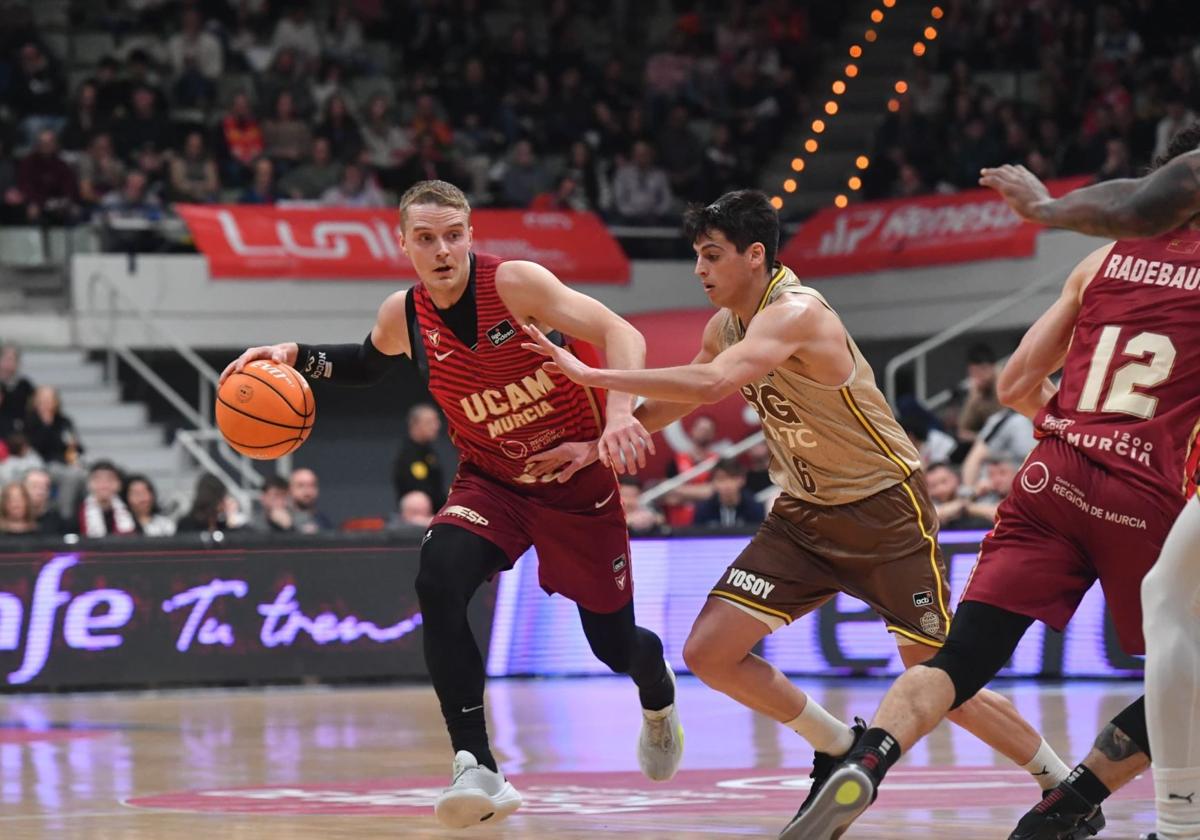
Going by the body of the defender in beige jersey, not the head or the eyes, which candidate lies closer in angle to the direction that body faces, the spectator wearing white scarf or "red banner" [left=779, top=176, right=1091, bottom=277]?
the spectator wearing white scarf

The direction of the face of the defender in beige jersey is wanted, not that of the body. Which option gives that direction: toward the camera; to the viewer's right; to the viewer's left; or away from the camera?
to the viewer's left

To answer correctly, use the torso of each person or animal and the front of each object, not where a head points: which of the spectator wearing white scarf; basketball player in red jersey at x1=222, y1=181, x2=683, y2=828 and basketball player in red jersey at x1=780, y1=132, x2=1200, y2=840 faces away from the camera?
basketball player in red jersey at x1=780, y1=132, x2=1200, y2=840

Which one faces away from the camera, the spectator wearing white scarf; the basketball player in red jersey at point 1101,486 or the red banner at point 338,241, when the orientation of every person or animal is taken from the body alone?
the basketball player in red jersey

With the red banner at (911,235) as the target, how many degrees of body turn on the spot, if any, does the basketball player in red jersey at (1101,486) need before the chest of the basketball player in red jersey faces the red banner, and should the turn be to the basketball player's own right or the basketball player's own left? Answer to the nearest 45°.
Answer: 0° — they already face it

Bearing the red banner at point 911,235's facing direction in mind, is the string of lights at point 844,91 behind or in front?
behind

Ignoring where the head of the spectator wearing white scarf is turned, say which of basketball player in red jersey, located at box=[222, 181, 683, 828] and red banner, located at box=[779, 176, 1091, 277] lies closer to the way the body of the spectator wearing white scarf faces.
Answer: the basketball player in red jersey

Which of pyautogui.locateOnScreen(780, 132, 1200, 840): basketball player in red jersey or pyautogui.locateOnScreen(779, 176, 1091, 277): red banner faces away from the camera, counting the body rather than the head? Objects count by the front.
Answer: the basketball player in red jersey

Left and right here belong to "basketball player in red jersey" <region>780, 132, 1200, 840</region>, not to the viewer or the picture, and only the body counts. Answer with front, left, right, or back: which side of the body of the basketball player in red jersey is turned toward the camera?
back

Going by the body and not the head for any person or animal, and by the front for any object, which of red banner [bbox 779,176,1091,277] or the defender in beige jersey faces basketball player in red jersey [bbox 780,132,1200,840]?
the red banner

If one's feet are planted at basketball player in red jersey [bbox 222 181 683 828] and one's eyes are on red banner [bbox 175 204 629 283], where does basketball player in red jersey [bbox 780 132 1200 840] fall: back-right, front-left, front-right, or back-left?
back-right

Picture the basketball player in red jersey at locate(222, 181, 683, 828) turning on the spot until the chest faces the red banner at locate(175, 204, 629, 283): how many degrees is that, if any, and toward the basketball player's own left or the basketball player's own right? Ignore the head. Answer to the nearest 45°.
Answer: approximately 180°

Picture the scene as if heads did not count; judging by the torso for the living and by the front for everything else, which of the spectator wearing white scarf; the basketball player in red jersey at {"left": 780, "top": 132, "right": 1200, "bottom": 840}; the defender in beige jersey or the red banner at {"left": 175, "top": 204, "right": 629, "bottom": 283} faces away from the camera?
the basketball player in red jersey
